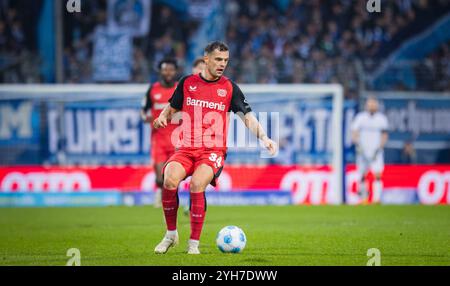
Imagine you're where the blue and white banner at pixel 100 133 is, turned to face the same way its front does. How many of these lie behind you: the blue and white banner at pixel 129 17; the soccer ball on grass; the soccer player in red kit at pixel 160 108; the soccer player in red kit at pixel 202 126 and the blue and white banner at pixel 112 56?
2

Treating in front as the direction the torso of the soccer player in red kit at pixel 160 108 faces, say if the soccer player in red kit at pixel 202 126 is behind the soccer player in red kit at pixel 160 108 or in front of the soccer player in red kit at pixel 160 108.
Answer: in front

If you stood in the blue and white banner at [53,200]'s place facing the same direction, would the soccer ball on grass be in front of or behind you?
in front

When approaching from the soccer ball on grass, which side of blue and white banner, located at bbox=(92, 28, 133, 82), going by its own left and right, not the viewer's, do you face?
front

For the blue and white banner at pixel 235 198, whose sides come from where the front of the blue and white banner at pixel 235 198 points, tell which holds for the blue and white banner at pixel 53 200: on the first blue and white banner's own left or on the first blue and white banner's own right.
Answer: on the first blue and white banner's own right

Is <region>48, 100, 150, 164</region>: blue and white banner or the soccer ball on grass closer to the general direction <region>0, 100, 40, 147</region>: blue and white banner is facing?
the soccer ball on grass

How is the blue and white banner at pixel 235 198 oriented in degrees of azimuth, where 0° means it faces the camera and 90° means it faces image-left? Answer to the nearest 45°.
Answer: approximately 0°
